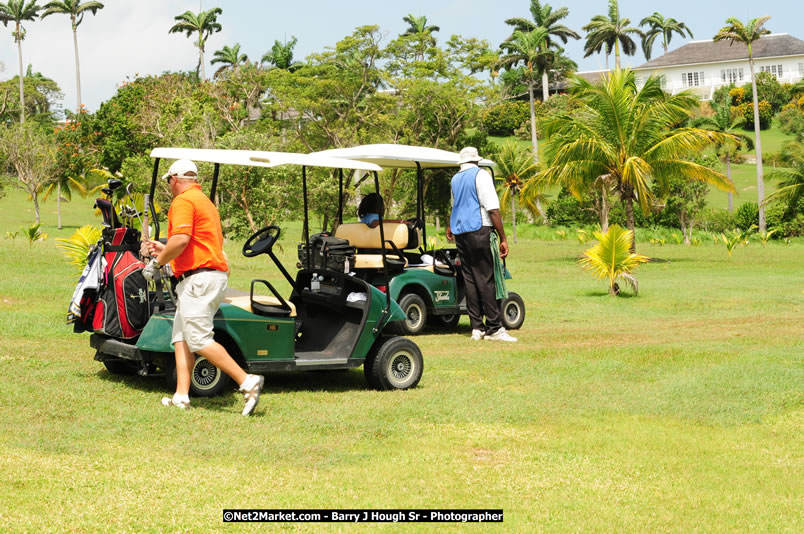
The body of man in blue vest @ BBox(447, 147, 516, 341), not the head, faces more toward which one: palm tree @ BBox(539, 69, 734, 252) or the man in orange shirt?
the palm tree

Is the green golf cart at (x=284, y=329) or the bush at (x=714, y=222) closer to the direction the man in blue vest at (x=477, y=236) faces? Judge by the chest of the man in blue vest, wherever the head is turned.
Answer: the bush

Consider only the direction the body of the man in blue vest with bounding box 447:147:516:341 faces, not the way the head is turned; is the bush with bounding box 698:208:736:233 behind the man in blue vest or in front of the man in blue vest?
in front

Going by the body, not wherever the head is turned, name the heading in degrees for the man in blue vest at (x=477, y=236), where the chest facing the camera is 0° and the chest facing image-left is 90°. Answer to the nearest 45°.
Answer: approximately 225°

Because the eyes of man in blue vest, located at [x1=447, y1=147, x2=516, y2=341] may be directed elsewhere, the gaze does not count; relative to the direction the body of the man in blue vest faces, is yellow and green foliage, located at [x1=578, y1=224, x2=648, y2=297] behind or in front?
in front

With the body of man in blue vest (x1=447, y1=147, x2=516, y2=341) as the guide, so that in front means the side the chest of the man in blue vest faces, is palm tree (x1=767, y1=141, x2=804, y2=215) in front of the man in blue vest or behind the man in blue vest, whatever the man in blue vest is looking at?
in front
